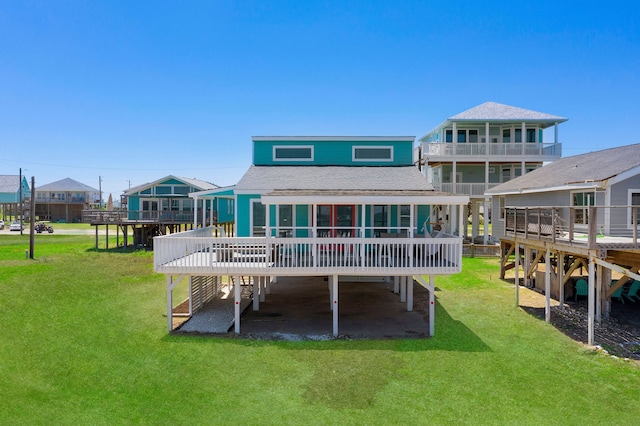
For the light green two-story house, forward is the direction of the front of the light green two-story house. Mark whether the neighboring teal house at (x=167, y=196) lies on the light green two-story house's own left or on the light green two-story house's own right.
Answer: on the light green two-story house's own right

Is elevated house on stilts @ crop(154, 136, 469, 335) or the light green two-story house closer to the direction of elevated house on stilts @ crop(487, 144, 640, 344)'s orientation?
the elevated house on stilts

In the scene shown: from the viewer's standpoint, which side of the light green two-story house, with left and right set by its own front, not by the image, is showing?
front

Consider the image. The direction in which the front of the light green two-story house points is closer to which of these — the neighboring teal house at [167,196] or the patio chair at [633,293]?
the patio chair

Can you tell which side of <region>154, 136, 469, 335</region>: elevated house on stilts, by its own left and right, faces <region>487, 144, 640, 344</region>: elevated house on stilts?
left

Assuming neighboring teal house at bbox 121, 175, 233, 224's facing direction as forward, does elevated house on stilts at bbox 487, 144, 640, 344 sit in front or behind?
in front

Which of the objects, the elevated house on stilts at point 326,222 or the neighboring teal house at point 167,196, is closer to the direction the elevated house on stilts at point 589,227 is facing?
the elevated house on stilts

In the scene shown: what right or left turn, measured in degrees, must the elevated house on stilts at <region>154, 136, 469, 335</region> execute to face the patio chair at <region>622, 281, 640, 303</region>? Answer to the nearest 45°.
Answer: approximately 90° to its left

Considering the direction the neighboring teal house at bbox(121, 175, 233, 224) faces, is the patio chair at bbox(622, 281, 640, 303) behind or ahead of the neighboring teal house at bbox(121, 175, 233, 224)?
ahead

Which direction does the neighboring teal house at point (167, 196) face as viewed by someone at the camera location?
facing the viewer
